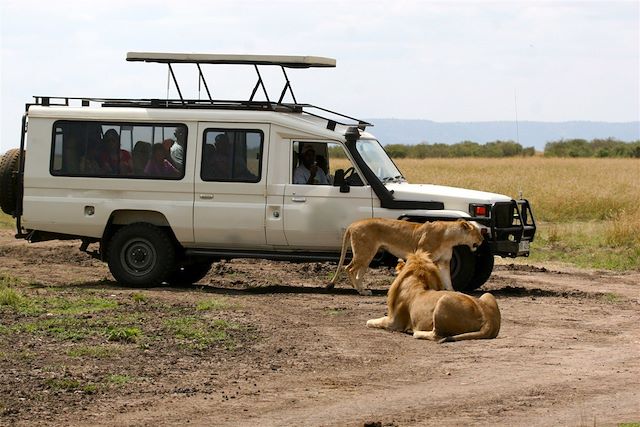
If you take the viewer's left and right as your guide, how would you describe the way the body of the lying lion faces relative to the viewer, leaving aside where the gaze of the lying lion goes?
facing away from the viewer and to the left of the viewer

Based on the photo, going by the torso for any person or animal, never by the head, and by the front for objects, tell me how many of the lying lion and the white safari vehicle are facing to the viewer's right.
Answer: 1

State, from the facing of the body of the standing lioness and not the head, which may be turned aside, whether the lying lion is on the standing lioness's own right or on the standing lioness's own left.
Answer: on the standing lioness's own right

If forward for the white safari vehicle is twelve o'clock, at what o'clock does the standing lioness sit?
The standing lioness is roughly at 1 o'clock from the white safari vehicle.

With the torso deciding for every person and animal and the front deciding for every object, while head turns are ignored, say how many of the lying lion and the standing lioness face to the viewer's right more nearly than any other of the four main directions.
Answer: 1

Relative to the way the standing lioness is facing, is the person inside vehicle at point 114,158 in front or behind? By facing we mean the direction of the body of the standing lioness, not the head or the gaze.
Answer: behind

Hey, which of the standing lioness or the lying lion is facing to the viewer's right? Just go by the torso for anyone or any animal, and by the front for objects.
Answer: the standing lioness

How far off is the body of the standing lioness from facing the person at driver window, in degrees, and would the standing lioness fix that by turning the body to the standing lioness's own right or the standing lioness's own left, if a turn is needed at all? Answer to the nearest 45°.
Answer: approximately 135° to the standing lioness's own left

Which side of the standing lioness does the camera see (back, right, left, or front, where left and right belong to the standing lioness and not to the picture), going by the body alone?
right

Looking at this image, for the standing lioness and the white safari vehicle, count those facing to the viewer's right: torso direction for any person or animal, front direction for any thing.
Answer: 2

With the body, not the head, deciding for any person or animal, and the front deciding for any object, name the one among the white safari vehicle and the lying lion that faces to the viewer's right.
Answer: the white safari vehicle

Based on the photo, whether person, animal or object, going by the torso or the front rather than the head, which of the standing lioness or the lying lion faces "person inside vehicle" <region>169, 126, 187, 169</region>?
the lying lion

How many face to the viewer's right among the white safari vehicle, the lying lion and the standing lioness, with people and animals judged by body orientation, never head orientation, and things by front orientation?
2

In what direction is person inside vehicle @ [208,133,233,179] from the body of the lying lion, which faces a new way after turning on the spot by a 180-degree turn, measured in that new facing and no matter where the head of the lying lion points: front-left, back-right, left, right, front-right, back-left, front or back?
back

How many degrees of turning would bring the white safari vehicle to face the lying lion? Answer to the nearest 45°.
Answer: approximately 45° to its right

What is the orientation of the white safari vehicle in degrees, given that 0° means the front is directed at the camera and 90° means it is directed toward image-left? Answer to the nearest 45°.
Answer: approximately 270°
